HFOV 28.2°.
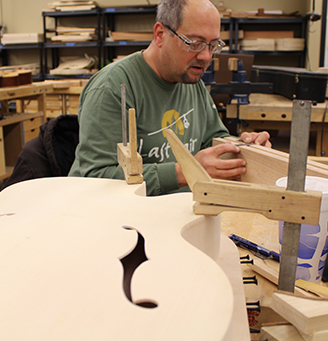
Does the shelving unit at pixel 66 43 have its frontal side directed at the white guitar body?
yes

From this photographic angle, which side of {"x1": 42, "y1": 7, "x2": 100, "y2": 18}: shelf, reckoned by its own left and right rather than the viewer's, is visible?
front

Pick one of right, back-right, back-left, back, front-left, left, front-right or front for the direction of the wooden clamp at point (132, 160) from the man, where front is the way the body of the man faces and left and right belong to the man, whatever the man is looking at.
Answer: front-right

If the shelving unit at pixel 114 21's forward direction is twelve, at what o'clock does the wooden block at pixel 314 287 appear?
The wooden block is roughly at 12 o'clock from the shelving unit.

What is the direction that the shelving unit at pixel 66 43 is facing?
toward the camera

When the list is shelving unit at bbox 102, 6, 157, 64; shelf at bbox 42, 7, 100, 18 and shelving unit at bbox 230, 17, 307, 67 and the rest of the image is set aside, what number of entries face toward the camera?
3

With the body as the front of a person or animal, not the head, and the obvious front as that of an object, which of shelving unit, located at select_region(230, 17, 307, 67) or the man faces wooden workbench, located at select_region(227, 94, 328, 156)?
the shelving unit

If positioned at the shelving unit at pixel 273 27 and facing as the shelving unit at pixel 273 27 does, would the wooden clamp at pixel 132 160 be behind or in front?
in front

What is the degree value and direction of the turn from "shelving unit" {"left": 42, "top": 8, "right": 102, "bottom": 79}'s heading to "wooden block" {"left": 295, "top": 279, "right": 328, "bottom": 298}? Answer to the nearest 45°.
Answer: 0° — it already faces it

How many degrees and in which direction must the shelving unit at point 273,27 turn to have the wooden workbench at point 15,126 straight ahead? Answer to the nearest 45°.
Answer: approximately 45° to its right

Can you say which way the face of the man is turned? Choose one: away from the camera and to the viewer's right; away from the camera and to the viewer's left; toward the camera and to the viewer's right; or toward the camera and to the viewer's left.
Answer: toward the camera and to the viewer's right

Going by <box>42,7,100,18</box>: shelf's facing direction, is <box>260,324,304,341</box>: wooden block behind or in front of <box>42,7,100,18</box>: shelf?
in front

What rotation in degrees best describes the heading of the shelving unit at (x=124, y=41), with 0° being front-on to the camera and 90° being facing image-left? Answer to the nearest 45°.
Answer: approximately 0°
